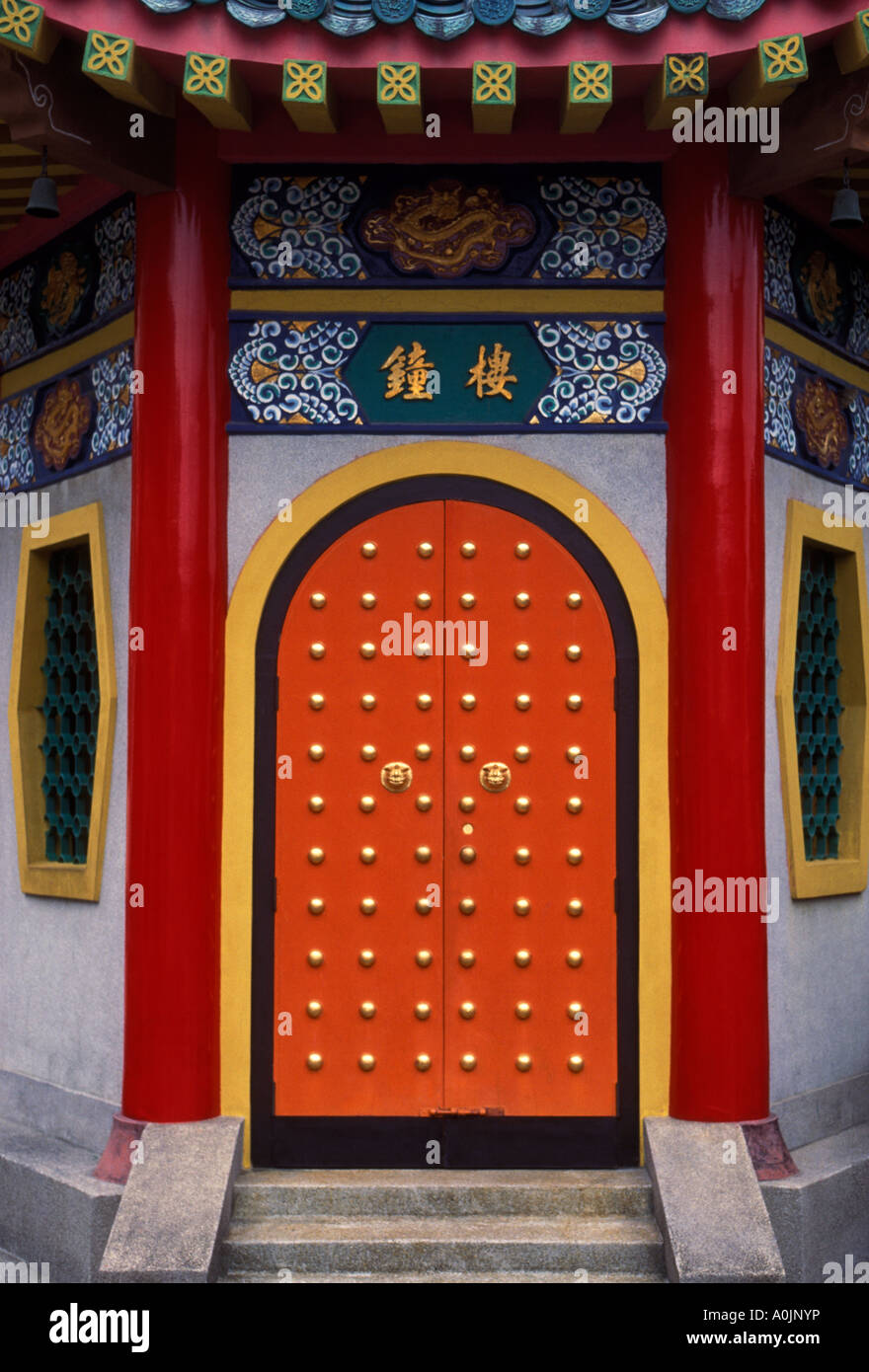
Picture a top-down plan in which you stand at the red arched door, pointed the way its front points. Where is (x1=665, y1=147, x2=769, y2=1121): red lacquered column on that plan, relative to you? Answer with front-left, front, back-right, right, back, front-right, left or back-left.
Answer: left

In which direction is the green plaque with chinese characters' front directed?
toward the camera

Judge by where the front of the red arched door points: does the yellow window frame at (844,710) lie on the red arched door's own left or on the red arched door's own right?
on the red arched door's own left

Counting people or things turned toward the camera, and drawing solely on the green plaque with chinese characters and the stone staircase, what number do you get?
2

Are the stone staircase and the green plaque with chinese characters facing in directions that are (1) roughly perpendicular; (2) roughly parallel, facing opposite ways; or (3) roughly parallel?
roughly parallel

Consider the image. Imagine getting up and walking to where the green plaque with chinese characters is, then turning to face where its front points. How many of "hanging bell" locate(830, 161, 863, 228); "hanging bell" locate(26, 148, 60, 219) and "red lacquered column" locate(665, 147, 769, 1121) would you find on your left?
2

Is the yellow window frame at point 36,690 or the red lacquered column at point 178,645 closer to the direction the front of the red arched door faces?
the red lacquered column

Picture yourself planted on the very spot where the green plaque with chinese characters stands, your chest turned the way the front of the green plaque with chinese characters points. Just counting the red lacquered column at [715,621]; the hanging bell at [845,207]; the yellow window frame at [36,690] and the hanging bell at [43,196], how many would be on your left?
2

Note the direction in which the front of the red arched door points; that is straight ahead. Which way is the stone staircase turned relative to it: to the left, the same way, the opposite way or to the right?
the same way

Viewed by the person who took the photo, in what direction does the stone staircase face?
facing the viewer

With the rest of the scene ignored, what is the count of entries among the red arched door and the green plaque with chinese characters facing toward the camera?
2

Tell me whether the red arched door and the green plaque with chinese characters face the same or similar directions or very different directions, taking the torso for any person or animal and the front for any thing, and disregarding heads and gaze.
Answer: same or similar directions

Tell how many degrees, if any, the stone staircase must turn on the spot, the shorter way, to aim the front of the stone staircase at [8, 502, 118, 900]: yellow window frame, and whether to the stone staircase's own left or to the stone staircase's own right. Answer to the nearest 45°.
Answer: approximately 135° to the stone staircase's own right

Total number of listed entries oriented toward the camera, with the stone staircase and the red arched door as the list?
2
